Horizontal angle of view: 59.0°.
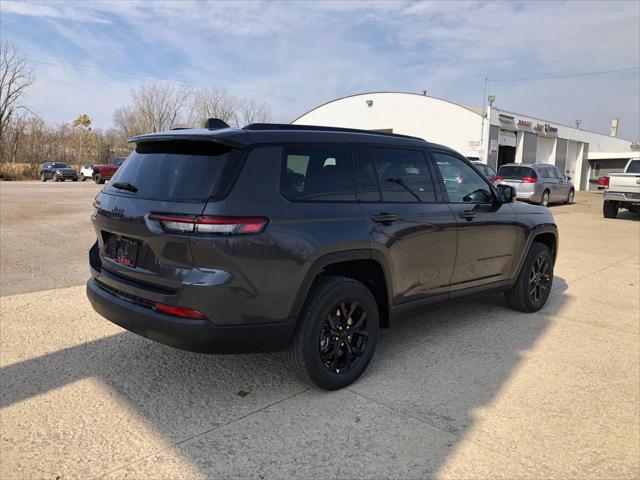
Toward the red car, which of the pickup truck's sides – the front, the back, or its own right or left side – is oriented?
left

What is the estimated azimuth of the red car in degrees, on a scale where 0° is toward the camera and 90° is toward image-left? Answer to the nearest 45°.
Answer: approximately 45°

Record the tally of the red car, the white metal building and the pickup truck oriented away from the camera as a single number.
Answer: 1

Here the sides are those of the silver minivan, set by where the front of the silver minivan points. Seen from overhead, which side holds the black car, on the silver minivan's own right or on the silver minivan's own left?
on the silver minivan's own left

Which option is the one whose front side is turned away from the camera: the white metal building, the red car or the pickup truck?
the pickup truck

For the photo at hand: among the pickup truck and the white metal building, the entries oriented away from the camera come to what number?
1

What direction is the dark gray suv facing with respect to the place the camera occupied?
facing away from the viewer and to the right of the viewer

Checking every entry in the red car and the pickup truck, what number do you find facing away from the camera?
1

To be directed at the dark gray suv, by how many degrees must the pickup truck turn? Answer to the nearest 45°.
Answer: approximately 180°

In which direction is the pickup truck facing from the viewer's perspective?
away from the camera

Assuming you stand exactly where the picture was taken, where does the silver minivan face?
facing away from the viewer and to the right of the viewer

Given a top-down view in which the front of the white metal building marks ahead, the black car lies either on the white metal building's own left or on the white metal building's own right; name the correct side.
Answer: on the white metal building's own right

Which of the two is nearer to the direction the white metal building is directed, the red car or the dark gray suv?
the dark gray suv

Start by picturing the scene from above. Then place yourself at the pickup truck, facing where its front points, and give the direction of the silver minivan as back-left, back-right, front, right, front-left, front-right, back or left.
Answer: front-left

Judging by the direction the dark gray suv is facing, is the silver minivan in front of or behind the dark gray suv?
in front

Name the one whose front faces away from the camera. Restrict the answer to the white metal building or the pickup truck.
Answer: the pickup truck

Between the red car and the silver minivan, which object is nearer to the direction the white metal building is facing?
the silver minivan

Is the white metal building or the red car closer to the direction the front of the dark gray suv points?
the white metal building
